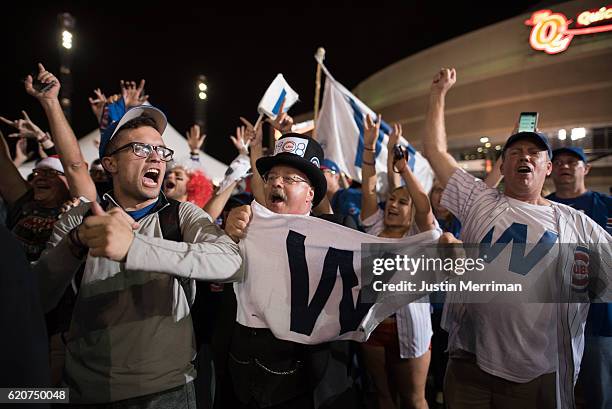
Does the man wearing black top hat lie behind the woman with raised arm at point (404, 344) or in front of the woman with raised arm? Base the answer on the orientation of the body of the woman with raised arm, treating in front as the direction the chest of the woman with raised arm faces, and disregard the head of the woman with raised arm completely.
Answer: in front

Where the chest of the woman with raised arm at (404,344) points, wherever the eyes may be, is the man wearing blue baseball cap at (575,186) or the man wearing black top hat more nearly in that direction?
the man wearing black top hat

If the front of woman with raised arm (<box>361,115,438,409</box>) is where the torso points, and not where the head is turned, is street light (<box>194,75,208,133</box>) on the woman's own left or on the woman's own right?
on the woman's own right

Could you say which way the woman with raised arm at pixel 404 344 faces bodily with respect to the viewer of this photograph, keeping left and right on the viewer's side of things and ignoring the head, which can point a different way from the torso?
facing the viewer and to the left of the viewer

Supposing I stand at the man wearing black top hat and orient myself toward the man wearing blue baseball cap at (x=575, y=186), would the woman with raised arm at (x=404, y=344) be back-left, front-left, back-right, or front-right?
front-left

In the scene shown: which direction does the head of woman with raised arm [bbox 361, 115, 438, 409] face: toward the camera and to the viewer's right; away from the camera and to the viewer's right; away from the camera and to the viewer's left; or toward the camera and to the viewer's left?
toward the camera and to the viewer's left

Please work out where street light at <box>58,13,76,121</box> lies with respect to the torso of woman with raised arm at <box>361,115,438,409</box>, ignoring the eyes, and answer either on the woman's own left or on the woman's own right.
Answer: on the woman's own right
